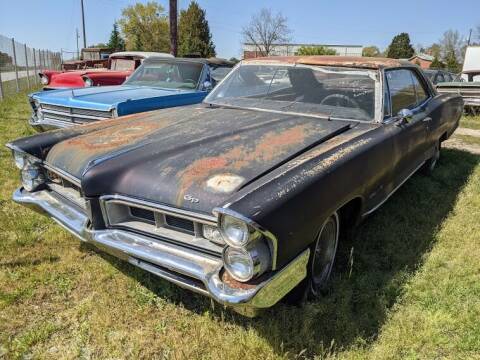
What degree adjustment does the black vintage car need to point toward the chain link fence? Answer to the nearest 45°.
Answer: approximately 90° to its right

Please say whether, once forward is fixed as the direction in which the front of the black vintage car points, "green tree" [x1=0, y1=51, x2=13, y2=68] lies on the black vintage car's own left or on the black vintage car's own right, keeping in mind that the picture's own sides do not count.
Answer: on the black vintage car's own right

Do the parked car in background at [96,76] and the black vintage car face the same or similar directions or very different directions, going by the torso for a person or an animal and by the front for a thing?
same or similar directions

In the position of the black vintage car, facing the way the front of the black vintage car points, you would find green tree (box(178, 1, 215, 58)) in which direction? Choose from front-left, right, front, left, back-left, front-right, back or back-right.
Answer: back-right

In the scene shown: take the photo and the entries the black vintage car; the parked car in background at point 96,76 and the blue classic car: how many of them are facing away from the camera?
0

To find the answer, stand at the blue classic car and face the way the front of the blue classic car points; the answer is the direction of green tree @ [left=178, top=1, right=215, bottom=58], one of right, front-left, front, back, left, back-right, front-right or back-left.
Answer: back-right

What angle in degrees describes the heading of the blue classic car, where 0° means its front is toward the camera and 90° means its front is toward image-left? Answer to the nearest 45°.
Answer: approximately 45°

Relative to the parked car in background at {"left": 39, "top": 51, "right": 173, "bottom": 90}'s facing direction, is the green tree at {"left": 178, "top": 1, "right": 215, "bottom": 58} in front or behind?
behind

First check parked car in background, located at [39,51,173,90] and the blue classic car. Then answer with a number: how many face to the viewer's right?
0

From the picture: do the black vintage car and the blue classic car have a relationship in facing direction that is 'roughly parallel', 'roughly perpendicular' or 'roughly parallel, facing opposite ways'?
roughly parallel

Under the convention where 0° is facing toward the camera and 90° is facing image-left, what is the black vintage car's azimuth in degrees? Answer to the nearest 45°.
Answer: approximately 45°
